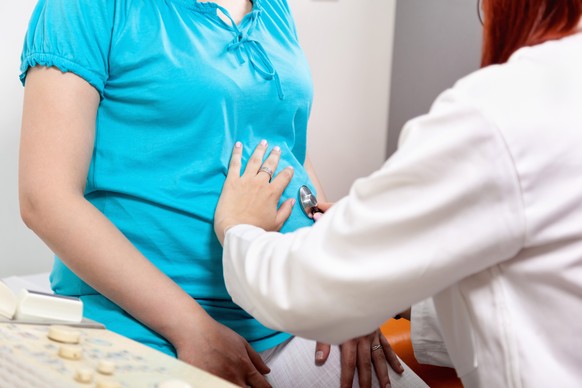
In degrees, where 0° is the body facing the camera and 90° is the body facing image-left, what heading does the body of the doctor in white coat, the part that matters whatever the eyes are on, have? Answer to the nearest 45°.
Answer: approximately 135°
